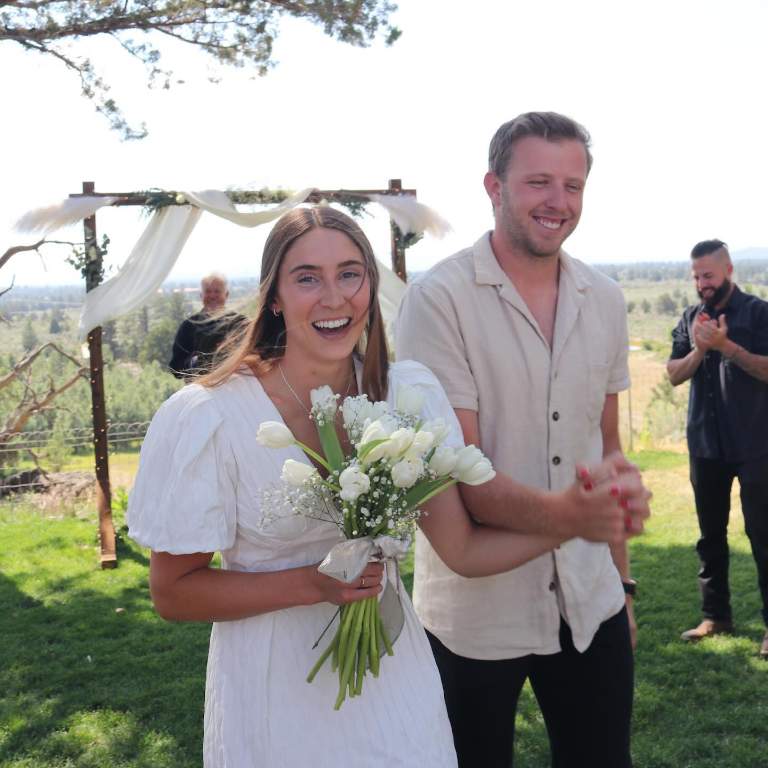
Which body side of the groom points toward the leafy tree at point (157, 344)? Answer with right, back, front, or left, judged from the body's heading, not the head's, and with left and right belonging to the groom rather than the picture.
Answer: back

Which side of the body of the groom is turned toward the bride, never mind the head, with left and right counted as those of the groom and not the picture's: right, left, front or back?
right

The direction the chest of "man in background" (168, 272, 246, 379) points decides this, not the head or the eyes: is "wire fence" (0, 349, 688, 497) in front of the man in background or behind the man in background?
behind

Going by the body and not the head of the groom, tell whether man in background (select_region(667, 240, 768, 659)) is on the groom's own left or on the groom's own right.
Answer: on the groom's own left

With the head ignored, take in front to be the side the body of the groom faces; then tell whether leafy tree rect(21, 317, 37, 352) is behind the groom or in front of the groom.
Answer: behind

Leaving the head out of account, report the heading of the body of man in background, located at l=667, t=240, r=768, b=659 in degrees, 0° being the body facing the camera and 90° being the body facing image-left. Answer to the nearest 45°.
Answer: approximately 45°

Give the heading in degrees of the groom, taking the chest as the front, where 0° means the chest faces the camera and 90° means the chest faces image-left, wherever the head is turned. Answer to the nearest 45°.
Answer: approximately 315°

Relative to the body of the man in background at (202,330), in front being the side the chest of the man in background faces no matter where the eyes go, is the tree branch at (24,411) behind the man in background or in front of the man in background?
behind

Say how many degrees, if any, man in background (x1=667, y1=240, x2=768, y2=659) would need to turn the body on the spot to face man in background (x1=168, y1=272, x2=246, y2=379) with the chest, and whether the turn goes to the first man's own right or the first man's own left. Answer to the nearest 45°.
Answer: approximately 45° to the first man's own right
